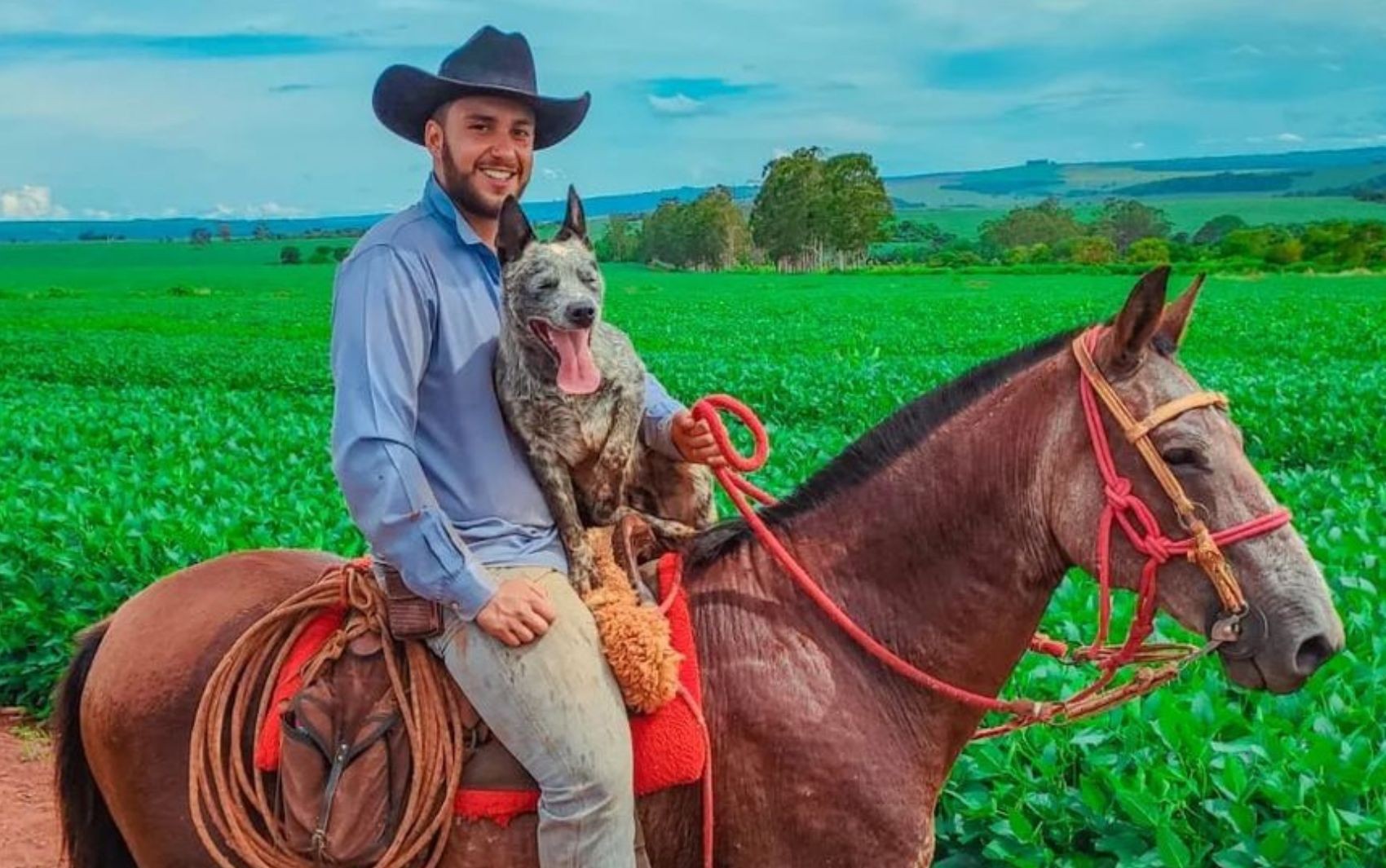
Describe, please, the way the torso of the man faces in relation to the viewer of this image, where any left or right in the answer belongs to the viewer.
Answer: facing the viewer and to the right of the viewer

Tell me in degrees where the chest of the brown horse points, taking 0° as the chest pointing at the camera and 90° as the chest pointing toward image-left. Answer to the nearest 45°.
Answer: approximately 270°

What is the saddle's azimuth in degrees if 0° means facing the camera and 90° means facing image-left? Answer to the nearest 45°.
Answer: approximately 270°
